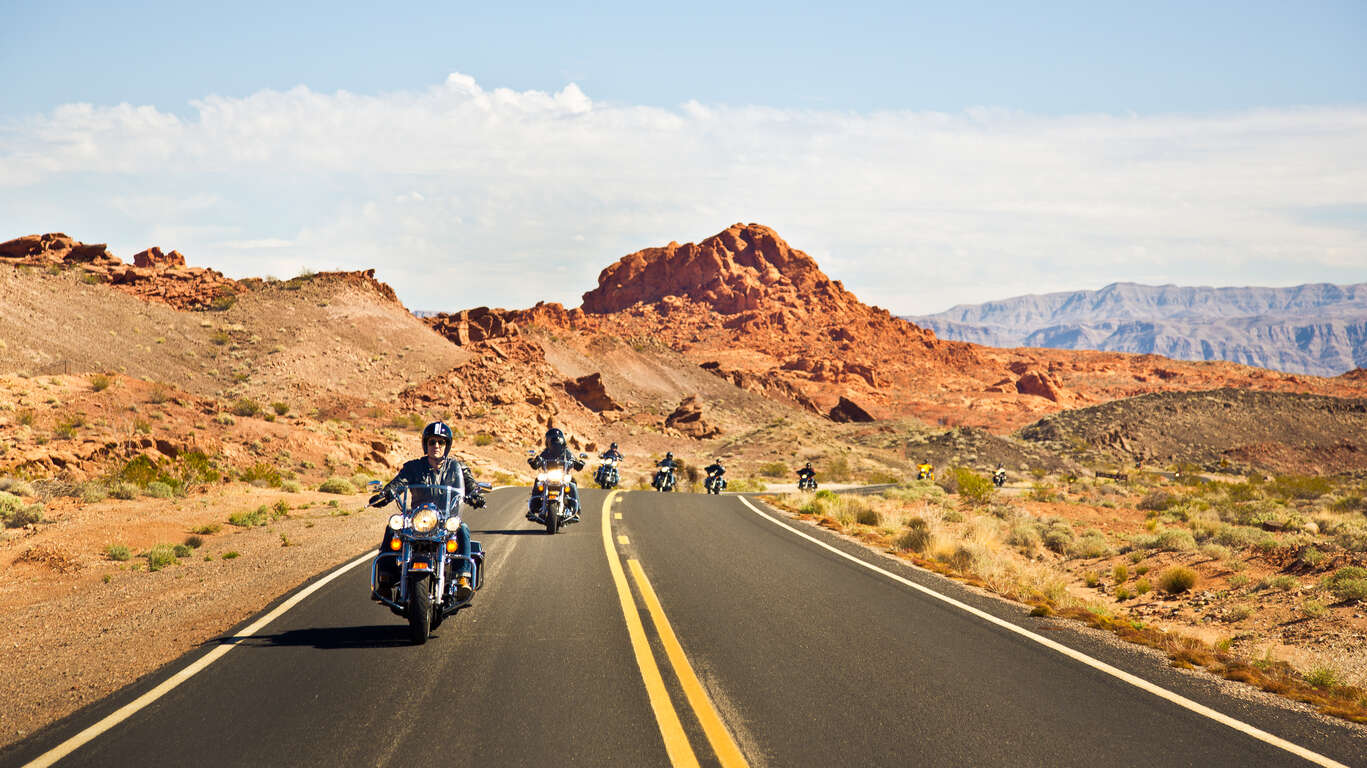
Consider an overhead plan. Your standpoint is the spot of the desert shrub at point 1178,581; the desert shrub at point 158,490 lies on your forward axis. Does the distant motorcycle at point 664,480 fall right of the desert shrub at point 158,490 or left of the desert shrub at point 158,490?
right

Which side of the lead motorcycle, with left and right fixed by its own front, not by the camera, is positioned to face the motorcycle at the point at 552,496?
back

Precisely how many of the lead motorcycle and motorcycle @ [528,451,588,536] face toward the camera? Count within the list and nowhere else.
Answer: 2

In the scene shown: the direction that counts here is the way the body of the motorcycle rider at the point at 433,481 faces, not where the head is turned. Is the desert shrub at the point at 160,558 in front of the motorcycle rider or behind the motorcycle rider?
behind

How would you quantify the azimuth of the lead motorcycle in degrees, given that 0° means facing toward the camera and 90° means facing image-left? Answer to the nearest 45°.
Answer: approximately 0°

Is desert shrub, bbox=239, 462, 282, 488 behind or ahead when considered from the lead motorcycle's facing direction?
behind

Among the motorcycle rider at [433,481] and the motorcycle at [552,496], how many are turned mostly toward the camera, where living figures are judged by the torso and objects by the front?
2

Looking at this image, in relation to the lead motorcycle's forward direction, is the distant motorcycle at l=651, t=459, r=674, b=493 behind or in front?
behind
